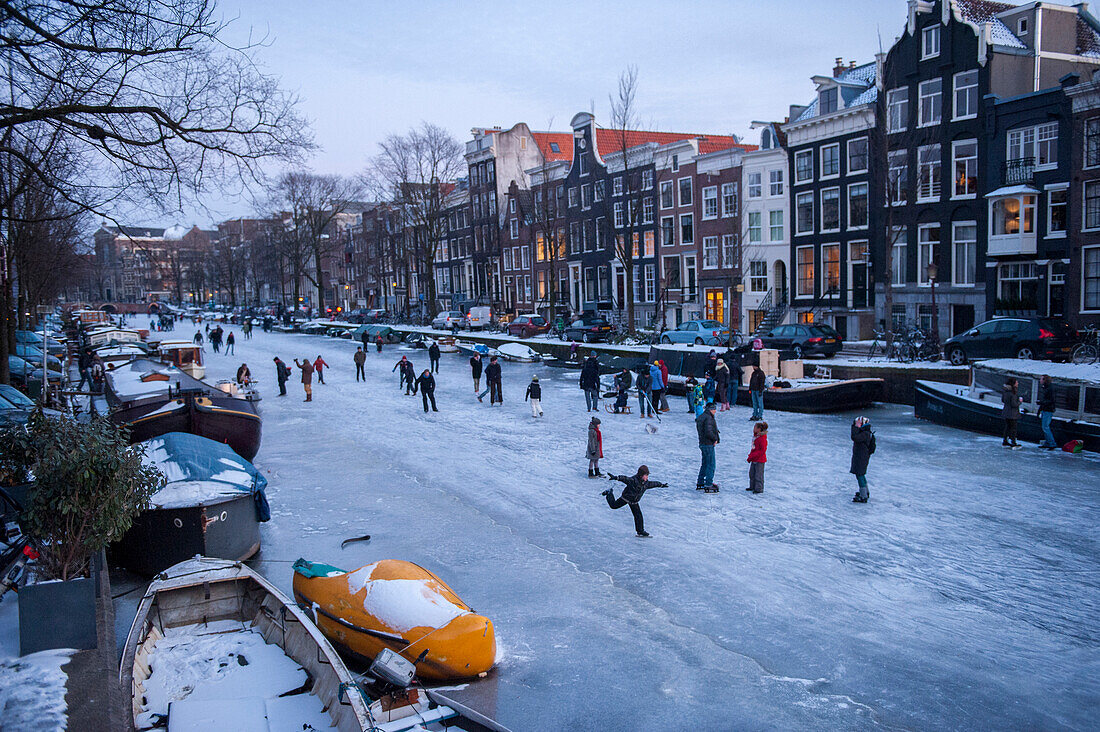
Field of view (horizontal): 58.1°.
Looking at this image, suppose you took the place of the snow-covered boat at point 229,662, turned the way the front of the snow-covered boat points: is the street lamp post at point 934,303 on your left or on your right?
on your right

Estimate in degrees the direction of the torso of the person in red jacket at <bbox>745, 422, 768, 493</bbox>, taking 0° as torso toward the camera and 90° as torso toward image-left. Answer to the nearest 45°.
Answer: approximately 90°

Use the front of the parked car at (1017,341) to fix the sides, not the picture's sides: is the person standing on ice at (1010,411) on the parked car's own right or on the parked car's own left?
on the parked car's own left

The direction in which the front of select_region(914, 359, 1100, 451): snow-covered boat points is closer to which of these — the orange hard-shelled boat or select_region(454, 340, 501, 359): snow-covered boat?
the snow-covered boat

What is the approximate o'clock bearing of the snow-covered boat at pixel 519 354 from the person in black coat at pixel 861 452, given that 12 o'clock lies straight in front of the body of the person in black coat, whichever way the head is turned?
The snow-covered boat is roughly at 2 o'clock from the person in black coat.

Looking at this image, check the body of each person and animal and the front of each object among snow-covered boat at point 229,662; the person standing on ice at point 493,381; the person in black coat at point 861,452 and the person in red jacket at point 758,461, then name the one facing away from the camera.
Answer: the snow-covered boat

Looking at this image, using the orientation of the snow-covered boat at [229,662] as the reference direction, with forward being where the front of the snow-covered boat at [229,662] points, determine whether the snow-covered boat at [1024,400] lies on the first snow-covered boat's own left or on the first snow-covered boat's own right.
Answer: on the first snow-covered boat's own right

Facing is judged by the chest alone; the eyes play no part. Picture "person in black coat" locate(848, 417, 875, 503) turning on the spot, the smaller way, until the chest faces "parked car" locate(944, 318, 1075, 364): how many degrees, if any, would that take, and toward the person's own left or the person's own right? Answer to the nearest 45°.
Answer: approximately 90° to the person's own right

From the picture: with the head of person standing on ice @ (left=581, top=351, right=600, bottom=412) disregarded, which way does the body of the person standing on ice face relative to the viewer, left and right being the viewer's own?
facing away from the viewer

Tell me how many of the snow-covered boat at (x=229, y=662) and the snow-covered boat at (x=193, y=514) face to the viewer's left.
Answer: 0
